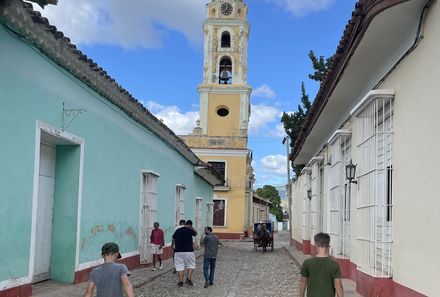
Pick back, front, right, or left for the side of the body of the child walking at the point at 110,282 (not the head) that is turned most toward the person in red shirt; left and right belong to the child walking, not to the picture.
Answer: front

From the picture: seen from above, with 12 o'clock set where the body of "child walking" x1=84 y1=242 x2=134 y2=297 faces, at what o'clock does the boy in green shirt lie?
The boy in green shirt is roughly at 3 o'clock from the child walking.

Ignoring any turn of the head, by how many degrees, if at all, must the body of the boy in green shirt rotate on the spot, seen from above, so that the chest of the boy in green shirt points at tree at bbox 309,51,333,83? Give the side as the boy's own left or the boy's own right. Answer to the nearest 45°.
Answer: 0° — they already face it

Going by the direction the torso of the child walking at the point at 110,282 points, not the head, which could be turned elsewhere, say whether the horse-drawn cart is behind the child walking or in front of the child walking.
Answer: in front

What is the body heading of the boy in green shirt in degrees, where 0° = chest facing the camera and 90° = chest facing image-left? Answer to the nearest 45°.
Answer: approximately 180°

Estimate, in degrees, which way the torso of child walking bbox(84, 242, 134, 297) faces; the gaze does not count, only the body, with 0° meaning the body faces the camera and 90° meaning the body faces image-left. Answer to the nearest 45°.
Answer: approximately 180°

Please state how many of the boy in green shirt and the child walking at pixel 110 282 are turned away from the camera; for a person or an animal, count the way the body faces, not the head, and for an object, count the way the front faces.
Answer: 2

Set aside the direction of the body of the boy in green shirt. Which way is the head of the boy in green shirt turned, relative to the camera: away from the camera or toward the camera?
away from the camera
